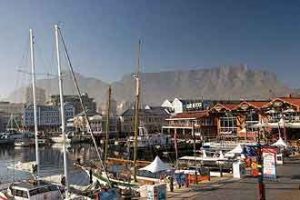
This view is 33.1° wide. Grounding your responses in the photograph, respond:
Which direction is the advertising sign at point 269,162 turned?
toward the camera

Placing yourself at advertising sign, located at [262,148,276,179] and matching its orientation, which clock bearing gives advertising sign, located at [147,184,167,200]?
advertising sign, located at [147,184,167,200] is roughly at 2 o'clock from advertising sign, located at [262,148,276,179].
